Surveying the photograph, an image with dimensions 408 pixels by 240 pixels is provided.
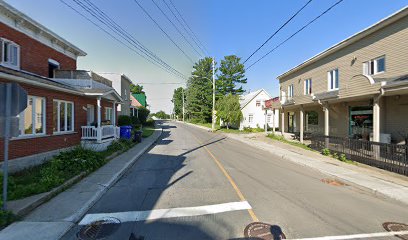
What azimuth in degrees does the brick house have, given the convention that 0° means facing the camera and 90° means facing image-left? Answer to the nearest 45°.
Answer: approximately 315°

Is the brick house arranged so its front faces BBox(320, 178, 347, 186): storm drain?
yes

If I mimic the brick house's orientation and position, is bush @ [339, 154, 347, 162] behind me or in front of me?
in front

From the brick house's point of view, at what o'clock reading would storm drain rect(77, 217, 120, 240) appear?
The storm drain is roughly at 1 o'clock from the brick house.

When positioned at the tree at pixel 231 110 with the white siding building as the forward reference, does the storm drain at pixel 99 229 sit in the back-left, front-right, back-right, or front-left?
back-right

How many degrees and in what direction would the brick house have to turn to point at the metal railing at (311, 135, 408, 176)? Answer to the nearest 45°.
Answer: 0° — it already faces it

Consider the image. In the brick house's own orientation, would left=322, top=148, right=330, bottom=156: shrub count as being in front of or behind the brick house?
in front
